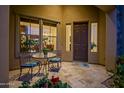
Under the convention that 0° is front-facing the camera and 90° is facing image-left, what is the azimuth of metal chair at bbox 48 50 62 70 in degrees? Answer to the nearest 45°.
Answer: approximately 45°
